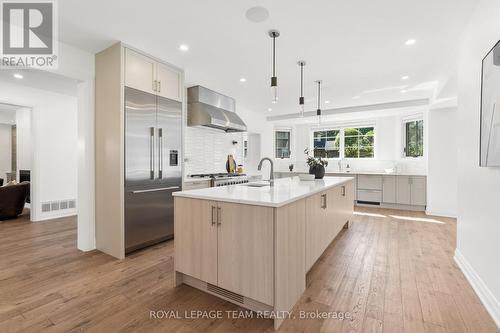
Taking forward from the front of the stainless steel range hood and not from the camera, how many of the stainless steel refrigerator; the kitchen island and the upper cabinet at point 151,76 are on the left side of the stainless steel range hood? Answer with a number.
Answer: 0

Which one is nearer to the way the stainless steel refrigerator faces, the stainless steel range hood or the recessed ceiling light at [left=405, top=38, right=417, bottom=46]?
the recessed ceiling light

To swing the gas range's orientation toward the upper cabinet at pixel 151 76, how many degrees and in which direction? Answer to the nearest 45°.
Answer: approximately 90° to its right

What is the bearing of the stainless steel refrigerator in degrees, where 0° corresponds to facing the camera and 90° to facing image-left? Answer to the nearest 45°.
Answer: approximately 315°

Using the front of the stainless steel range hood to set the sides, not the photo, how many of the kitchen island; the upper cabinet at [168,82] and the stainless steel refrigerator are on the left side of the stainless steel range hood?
0

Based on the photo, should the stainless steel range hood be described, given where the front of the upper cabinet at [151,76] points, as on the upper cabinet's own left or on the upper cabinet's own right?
on the upper cabinet's own left

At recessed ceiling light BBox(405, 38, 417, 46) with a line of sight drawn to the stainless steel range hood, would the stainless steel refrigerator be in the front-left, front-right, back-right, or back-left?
front-left

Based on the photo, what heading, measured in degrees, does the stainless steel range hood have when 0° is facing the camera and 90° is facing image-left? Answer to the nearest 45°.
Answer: approximately 315°

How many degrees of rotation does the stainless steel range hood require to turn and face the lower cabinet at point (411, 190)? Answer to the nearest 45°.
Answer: approximately 45° to its left

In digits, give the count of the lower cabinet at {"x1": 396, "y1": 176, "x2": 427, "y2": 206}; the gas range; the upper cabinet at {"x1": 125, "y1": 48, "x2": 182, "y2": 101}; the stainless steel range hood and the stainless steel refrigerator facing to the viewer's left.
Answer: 0

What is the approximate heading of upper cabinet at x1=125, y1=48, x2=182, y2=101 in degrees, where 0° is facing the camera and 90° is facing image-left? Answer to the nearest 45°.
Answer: approximately 315°

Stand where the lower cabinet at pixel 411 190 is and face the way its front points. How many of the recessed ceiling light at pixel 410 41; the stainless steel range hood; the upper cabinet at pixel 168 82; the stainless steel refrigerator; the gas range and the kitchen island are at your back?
0

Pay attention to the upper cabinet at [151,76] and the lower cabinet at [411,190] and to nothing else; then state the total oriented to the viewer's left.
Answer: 0

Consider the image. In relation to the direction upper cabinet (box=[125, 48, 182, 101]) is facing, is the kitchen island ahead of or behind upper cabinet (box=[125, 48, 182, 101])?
ahead

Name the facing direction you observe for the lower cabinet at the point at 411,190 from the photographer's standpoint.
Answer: facing the viewer

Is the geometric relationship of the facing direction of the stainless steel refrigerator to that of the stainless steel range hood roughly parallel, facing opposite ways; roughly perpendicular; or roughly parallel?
roughly parallel
